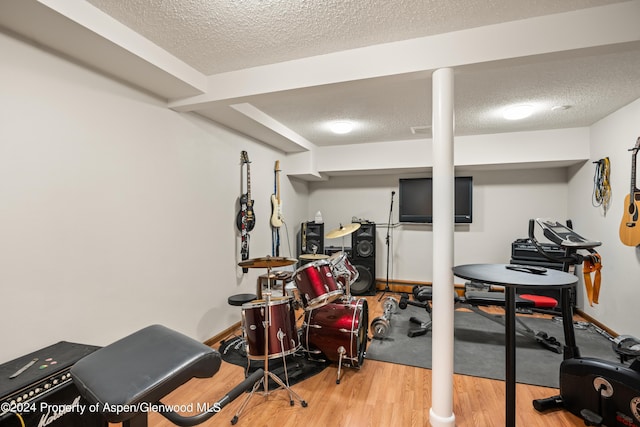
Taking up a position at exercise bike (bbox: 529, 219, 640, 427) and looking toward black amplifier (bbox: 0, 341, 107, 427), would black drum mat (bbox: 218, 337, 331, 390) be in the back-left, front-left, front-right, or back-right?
front-right

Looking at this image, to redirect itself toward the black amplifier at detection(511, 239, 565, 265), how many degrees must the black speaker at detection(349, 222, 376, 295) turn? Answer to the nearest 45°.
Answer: approximately 90° to its left

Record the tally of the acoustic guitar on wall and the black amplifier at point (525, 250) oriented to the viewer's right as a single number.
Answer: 0

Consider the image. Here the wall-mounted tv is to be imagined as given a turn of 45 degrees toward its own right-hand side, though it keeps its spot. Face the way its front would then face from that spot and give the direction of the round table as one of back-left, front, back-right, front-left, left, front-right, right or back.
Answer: front-left

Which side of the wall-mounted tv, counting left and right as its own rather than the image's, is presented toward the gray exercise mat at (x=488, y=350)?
front

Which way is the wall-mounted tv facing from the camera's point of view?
toward the camera

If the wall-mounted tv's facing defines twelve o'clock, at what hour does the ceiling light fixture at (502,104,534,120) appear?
The ceiling light fixture is roughly at 11 o'clock from the wall-mounted tv.

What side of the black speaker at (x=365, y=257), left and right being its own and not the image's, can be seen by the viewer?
front

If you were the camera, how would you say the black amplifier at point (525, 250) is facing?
facing the viewer

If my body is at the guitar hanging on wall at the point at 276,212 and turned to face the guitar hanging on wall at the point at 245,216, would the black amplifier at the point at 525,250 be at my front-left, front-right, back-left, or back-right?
back-left

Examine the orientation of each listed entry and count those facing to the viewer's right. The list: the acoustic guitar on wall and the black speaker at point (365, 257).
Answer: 0

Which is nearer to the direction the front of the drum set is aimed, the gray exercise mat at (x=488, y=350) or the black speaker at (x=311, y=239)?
the gray exercise mat

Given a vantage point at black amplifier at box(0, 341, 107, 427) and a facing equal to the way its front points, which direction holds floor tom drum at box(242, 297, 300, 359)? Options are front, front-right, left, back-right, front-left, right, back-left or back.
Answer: front-left

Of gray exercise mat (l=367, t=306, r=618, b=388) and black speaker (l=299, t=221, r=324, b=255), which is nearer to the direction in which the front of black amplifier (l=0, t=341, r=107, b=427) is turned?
the gray exercise mat
